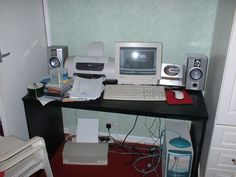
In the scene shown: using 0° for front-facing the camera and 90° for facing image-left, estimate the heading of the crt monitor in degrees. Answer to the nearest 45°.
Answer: approximately 0°

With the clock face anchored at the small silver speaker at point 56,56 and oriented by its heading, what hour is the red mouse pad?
The red mouse pad is roughly at 10 o'clock from the small silver speaker.

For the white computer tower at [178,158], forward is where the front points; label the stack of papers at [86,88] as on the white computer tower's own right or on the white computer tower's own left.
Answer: on the white computer tower's own right

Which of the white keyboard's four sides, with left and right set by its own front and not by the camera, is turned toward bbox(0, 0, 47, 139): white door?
right

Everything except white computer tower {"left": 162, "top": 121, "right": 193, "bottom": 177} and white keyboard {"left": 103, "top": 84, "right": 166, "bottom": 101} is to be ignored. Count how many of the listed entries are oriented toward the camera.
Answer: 2

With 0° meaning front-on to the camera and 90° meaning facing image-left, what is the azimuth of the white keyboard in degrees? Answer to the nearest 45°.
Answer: approximately 0°
